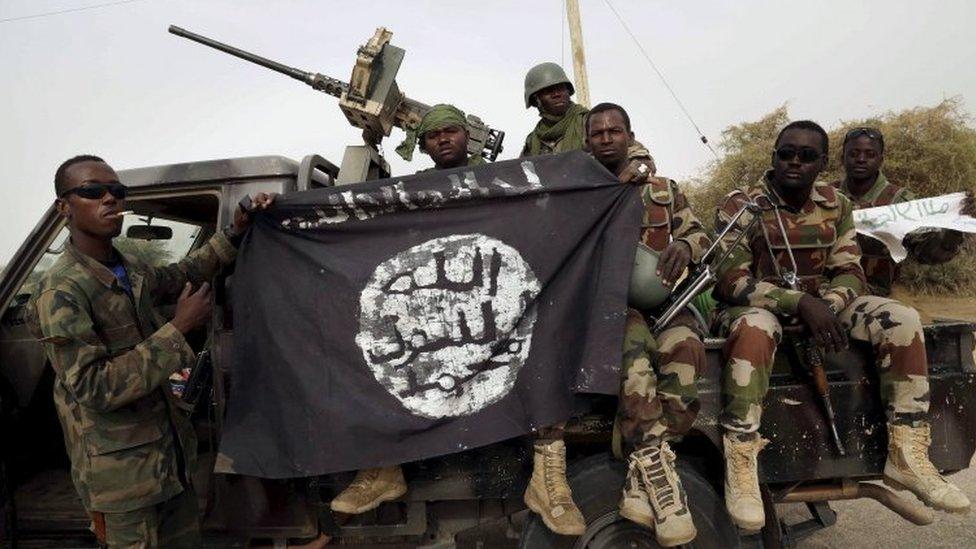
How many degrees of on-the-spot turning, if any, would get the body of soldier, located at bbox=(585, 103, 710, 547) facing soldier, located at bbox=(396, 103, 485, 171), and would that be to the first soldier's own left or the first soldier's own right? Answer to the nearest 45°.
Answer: approximately 135° to the first soldier's own right

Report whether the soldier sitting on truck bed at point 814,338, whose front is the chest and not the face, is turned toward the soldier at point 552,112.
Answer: no

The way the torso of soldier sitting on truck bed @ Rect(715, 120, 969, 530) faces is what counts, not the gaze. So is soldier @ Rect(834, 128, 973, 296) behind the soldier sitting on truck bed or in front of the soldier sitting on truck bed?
behind

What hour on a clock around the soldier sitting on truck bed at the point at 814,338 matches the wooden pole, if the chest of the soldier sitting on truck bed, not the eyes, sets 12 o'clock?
The wooden pole is roughly at 5 o'clock from the soldier sitting on truck bed.

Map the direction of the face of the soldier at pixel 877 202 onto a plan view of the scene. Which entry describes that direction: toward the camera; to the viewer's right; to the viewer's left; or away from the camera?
toward the camera

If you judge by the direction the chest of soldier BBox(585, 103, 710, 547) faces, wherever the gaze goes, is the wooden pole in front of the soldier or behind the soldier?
behind

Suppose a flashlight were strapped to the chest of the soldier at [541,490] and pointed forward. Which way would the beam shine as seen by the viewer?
toward the camera

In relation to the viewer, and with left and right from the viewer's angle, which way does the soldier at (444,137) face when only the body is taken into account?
facing the viewer

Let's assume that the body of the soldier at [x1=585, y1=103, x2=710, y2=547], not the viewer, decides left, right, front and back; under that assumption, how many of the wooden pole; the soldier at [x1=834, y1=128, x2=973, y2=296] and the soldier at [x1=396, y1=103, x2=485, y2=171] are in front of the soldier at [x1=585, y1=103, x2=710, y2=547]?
0

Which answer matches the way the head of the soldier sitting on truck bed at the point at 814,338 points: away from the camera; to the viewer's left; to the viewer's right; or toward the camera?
toward the camera

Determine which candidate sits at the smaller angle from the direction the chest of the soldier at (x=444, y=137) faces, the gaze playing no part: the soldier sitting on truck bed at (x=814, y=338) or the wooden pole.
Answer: the soldier sitting on truck bed

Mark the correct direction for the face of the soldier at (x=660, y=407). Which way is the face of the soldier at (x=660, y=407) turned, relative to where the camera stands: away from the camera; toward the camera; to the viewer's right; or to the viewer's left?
toward the camera

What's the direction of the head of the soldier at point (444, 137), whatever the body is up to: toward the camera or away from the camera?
toward the camera

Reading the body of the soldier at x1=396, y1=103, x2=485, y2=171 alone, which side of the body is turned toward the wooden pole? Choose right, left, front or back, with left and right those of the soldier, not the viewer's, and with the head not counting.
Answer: back

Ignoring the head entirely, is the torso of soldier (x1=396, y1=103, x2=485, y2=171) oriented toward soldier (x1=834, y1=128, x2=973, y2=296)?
no

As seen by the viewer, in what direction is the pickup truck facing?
to the viewer's left

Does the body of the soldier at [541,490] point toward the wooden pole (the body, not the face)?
no
